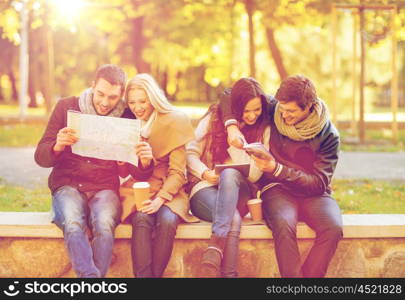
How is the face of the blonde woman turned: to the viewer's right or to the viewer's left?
to the viewer's left

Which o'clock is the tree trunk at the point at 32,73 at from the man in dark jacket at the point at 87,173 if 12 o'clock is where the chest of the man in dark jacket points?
The tree trunk is roughly at 6 o'clock from the man in dark jacket.

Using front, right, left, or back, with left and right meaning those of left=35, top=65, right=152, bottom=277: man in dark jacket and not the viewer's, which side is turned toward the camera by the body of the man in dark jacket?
front

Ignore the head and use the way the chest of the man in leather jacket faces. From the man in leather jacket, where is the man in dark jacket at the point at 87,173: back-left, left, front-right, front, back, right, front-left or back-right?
front-right

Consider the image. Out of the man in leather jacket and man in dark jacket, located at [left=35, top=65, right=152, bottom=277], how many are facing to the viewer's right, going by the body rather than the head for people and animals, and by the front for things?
0

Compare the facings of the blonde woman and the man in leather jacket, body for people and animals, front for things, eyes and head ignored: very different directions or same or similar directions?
same or similar directions

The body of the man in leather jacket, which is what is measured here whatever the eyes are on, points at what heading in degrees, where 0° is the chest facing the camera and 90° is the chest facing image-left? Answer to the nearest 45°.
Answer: approximately 45°

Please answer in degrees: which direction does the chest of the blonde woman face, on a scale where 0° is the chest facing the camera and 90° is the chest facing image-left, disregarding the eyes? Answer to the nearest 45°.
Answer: approximately 45°

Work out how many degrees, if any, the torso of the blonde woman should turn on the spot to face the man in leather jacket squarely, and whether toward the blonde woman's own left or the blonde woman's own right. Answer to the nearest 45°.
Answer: approximately 135° to the blonde woman's own left

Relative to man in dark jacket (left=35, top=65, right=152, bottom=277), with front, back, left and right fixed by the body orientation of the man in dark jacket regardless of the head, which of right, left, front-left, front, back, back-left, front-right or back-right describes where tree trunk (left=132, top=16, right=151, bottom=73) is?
back

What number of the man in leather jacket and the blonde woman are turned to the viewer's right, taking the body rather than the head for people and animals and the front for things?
0

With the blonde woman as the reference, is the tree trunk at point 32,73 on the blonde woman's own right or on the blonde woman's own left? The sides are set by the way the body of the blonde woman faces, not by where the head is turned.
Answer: on the blonde woman's own right

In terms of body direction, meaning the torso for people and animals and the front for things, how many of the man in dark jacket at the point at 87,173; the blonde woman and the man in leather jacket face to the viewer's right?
0

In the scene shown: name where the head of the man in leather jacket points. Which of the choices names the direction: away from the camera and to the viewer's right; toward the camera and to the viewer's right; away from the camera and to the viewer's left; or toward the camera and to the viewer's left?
toward the camera and to the viewer's left
